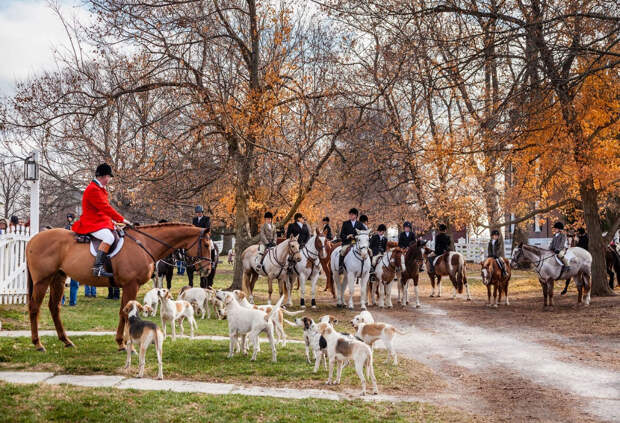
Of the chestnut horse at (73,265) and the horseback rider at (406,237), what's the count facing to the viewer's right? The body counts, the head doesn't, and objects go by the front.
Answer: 1

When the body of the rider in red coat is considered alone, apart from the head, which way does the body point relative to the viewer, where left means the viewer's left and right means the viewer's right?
facing to the right of the viewer

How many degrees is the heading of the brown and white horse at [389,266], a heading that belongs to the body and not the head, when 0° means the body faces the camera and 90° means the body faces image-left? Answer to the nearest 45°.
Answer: approximately 315°

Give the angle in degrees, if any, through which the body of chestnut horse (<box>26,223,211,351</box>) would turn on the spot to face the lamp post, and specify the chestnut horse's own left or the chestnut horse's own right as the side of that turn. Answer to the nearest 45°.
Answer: approximately 90° to the chestnut horse's own left

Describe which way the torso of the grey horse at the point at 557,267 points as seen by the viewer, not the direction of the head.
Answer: to the viewer's left

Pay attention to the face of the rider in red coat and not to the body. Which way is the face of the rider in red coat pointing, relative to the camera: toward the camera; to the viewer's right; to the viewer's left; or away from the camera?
to the viewer's right

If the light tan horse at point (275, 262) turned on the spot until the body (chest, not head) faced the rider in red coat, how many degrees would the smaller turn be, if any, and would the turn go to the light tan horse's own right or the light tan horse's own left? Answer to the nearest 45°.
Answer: approximately 45° to the light tan horse's own right

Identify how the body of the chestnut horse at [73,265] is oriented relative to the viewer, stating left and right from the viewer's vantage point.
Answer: facing to the right of the viewer

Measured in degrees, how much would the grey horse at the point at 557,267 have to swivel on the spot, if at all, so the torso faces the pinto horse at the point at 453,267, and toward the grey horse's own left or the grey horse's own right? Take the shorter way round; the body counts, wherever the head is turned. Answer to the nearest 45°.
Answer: approximately 45° to the grey horse's own right

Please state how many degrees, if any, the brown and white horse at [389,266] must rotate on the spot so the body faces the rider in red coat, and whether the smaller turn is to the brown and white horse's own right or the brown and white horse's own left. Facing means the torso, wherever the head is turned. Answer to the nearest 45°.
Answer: approximately 90° to the brown and white horse's own right
